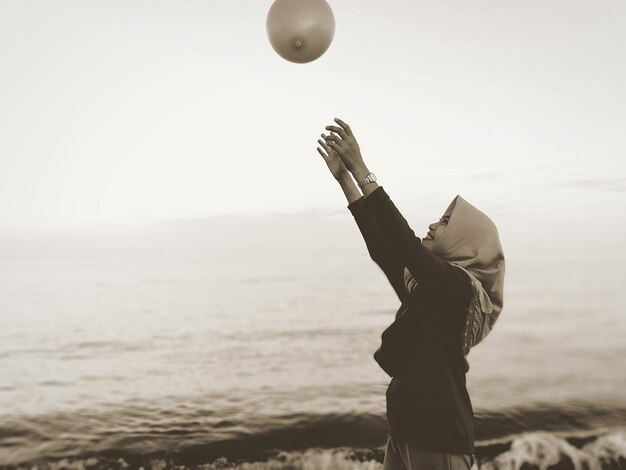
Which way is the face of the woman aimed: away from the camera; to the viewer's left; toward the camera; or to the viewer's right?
to the viewer's left

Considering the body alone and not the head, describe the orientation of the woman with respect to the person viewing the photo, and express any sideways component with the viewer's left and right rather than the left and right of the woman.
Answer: facing to the left of the viewer
